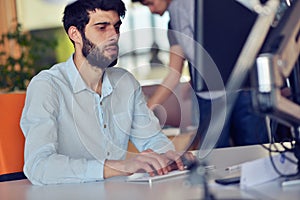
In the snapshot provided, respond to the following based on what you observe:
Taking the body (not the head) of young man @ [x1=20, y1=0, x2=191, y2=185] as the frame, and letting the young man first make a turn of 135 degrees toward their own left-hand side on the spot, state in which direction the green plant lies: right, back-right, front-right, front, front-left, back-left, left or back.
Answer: front
